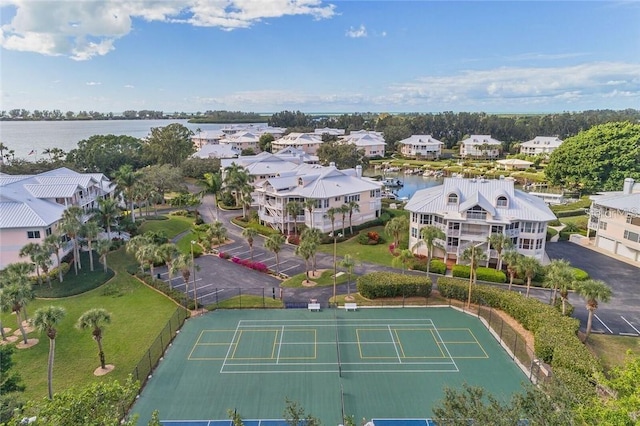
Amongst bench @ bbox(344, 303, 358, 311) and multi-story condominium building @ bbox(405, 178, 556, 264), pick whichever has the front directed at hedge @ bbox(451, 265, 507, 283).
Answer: the multi-story condominium building

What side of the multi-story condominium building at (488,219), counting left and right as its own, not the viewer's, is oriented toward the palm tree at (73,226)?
right

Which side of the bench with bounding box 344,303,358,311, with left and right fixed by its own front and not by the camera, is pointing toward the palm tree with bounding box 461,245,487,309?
left

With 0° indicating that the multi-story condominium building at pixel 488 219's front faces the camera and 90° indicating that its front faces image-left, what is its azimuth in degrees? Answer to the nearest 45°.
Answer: approximately 0°

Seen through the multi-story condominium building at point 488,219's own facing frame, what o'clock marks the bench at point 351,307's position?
The bench is roughly at 1 o'clock from the multi-story condominium building.

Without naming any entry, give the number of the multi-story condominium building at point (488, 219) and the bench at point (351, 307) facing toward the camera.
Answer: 2

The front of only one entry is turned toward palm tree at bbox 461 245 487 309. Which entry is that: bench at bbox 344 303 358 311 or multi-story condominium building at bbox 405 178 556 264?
the multi-story condominium building
